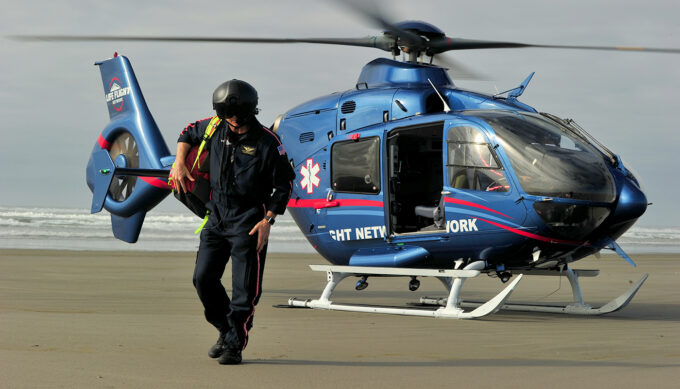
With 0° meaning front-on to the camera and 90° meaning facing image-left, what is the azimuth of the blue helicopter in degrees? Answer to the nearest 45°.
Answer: approximately 315°

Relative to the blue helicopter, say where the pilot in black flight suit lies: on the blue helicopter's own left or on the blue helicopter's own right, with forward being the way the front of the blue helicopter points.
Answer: on the blue helicopter's own right
